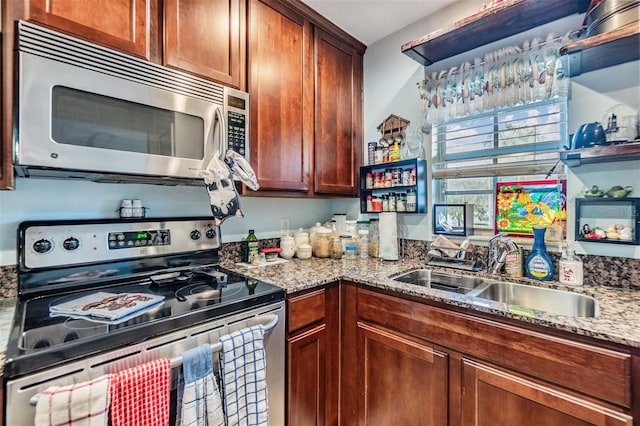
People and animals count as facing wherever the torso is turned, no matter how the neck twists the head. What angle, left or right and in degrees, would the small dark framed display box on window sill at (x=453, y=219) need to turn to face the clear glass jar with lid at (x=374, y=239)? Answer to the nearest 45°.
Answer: approximately 45° to its right

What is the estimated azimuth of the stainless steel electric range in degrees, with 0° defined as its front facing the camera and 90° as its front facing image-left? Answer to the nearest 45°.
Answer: approximately 315°

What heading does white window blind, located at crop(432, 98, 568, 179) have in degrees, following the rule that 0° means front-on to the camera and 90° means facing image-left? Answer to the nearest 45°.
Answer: approximately 45°

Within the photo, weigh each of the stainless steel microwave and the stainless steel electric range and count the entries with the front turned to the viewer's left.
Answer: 0

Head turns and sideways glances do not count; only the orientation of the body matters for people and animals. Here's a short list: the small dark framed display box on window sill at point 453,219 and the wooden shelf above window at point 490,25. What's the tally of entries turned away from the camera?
0
